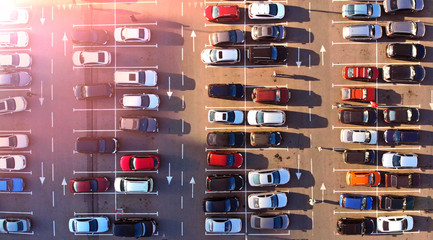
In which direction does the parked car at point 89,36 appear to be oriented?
to the viewer's right

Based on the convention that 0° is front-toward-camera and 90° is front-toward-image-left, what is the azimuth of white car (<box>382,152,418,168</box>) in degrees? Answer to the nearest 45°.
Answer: approximately 90°

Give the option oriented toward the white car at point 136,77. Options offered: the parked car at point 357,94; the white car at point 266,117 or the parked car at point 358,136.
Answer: the white car at point 266,117

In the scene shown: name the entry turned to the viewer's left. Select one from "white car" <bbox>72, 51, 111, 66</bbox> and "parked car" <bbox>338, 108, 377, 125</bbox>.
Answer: the white car

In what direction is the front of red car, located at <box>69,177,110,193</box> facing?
to the viewer's right

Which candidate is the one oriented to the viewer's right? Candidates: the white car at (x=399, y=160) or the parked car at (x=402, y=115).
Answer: the parked car
